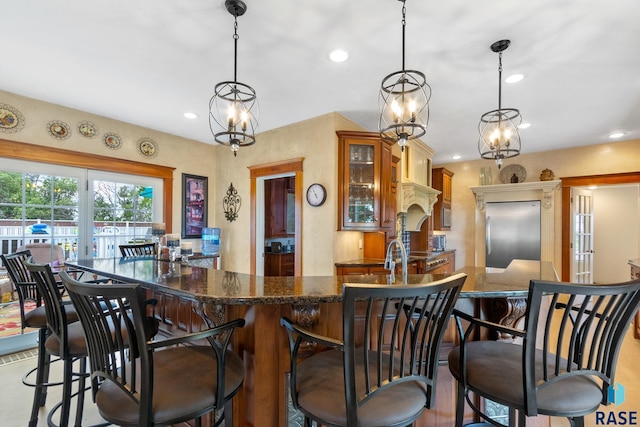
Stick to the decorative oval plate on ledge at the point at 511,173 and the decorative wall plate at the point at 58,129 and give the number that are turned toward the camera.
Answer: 2

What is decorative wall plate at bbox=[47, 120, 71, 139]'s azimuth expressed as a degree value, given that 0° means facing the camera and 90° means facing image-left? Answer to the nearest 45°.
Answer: approximately 0°

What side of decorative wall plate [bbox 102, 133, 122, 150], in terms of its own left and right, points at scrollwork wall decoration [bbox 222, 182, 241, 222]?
left

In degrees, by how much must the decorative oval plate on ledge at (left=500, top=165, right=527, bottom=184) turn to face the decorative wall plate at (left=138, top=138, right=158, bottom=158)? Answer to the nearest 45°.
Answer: approximately 45° to its right

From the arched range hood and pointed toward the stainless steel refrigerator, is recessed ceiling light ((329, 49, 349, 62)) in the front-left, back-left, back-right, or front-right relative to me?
back-right

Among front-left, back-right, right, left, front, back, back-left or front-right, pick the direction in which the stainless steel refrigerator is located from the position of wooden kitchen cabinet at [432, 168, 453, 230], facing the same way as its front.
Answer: front-left

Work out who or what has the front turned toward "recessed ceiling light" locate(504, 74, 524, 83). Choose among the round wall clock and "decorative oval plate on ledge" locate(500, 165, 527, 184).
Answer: the decorative oval plate on ledge

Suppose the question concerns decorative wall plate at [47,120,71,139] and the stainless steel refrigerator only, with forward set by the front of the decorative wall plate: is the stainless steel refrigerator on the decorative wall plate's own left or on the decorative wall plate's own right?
on the decorative wall plate's own left

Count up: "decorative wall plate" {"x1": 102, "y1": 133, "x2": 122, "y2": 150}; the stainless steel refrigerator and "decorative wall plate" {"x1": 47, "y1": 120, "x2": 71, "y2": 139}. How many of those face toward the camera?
3

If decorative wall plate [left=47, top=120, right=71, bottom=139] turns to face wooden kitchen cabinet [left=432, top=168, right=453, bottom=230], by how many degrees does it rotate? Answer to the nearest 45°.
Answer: approximately 90° to its left
